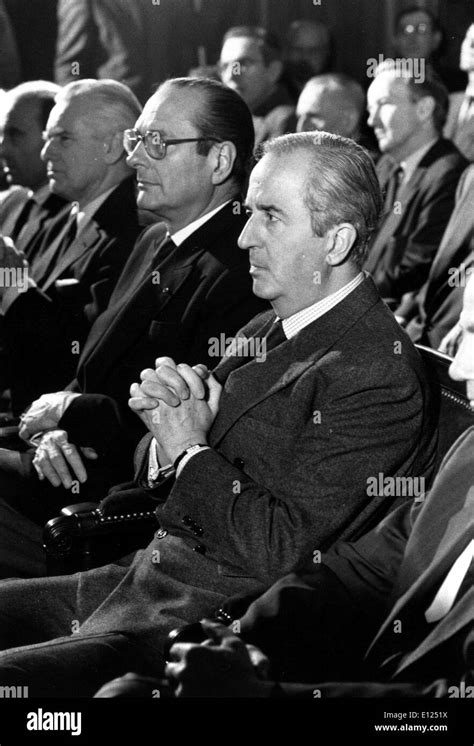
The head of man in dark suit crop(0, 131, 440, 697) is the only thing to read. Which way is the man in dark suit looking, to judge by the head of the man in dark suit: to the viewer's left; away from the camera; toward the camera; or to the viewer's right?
to the viewer's left

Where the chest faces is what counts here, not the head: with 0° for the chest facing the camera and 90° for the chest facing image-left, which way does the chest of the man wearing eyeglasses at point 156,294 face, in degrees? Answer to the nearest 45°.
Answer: approximately 45°

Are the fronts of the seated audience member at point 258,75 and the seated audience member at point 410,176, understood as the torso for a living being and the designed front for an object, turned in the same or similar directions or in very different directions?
same or similar directions

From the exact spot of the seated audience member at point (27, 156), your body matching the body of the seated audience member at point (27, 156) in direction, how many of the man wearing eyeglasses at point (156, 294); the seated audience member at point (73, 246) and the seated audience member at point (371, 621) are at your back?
0

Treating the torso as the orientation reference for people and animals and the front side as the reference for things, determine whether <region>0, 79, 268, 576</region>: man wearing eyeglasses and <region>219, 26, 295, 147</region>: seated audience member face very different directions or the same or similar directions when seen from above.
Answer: same or similar directions

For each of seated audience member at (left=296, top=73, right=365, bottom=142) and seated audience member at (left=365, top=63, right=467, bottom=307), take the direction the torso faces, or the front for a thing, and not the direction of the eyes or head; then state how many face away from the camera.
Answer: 0

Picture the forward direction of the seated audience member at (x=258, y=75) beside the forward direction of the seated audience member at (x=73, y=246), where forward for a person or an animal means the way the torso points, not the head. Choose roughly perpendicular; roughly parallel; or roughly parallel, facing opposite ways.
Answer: roughly parallel

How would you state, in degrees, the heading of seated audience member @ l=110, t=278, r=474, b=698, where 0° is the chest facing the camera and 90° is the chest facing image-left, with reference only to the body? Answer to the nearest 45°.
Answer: approximately 45°

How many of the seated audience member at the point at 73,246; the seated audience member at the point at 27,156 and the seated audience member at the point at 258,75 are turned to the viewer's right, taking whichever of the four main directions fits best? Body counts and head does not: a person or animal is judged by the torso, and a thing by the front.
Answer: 0

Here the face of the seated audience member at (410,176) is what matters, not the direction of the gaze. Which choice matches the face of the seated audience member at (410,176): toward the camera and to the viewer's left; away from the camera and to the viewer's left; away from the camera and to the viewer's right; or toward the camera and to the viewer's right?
toward the camera and to the viewer's left

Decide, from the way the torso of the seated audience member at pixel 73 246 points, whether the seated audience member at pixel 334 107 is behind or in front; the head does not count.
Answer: behind

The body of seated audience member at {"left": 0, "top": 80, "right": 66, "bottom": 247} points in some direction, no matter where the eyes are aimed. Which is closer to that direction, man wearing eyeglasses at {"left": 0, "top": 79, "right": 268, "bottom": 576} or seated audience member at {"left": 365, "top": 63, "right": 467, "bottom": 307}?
the man wearing eyeglasses
